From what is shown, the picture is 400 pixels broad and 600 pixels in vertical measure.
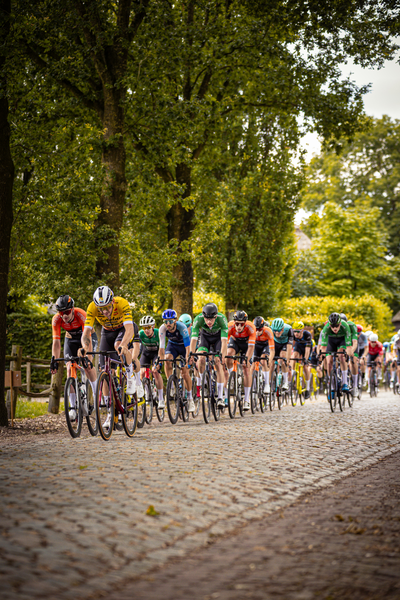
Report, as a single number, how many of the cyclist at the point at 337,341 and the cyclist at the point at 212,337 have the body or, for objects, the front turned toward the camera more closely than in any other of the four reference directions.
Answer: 2

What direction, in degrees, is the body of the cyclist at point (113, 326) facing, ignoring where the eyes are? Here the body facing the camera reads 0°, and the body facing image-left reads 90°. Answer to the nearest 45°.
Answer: approximately 45°

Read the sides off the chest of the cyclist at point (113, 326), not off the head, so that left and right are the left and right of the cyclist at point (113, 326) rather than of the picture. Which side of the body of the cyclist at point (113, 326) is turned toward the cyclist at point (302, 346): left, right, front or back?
back

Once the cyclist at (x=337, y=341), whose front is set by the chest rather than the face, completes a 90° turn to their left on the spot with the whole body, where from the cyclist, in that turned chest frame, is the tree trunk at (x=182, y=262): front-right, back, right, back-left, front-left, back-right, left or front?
back-left

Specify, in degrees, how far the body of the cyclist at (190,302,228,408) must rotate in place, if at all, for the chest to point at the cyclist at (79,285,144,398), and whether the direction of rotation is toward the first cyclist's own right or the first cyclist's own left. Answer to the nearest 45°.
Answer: approximately 45° to the first cyclist's own right

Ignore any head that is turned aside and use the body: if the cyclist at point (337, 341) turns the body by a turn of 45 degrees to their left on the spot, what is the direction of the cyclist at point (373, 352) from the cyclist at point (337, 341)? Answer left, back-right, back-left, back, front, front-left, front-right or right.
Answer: back-left

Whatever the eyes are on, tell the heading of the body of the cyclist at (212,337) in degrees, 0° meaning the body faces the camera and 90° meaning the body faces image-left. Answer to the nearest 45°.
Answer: approximately 0°

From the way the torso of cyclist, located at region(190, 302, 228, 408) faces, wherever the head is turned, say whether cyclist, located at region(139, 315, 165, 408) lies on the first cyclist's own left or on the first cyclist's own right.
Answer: on the first cyclist's own right
